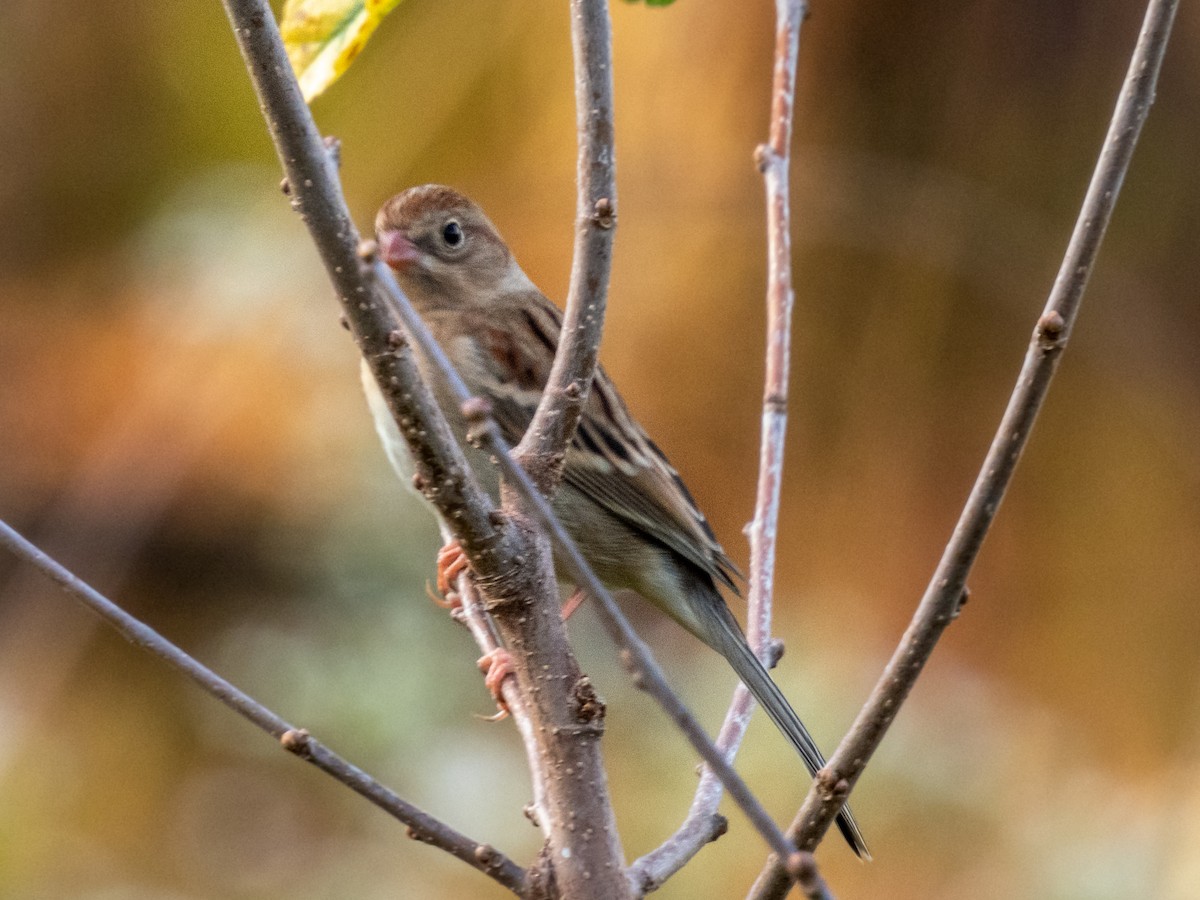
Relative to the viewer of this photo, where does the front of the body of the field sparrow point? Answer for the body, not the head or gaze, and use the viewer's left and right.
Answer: facing to the left of the viewer

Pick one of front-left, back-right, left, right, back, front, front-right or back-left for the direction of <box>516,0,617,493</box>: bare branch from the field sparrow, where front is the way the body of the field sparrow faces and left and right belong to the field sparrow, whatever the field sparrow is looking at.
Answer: left

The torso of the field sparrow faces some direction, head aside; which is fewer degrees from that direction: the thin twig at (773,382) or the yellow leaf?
the yellow leaf

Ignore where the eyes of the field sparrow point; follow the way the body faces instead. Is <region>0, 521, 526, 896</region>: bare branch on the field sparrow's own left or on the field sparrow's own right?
on the field sparrow's own left
